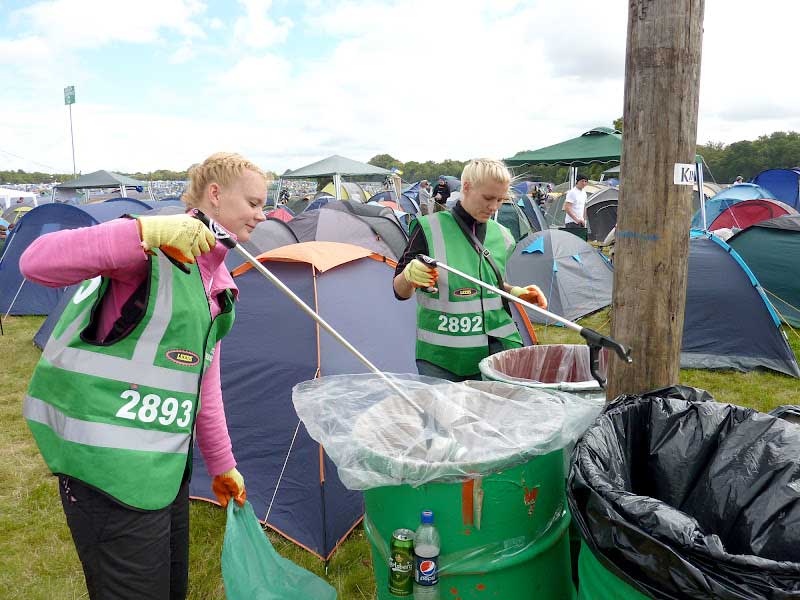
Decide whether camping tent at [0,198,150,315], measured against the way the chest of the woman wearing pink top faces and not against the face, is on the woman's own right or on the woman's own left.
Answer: on the woman's own left

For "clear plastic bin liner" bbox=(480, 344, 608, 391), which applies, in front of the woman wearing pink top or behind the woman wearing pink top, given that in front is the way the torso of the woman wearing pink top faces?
in front

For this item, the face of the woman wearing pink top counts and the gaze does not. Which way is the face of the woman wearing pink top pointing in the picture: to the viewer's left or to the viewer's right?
to the viewer's right

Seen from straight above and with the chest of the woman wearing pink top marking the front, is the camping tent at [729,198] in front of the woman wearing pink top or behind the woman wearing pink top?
in front

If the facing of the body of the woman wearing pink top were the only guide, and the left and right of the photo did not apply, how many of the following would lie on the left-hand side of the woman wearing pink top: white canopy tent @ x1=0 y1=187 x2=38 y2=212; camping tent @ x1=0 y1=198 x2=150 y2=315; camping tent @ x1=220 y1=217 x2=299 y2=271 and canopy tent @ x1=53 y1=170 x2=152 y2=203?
4

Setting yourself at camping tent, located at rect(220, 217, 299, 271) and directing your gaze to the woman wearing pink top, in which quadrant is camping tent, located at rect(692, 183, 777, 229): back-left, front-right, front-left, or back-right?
back-left

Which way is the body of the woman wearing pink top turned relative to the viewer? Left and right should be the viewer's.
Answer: facing to the right of the viewer

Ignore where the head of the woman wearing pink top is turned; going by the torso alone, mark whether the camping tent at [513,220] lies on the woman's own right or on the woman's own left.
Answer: on the woman's own left

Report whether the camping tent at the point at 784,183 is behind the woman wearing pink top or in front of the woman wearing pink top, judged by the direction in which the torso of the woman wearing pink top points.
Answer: in front

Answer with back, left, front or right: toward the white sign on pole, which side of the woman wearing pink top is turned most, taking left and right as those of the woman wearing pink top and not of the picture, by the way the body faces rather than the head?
front
